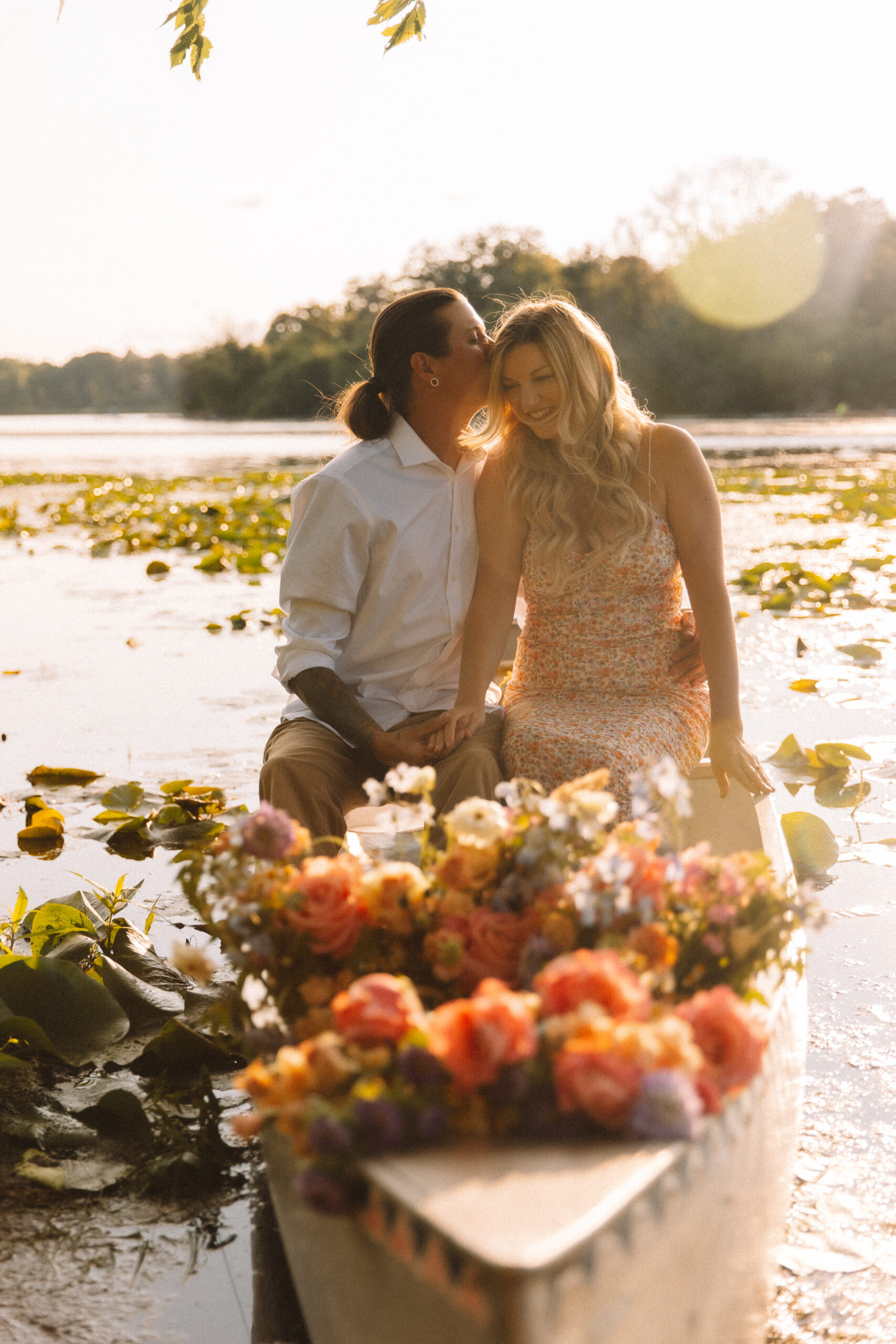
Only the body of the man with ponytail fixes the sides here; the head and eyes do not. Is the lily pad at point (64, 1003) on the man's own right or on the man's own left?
on the man's own right

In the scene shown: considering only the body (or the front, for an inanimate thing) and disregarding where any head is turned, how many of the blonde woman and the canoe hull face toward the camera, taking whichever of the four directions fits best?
2

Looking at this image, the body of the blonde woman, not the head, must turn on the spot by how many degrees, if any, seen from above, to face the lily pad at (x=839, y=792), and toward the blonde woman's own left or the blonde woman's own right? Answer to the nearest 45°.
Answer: approximately 135° to the blonde woman's own left

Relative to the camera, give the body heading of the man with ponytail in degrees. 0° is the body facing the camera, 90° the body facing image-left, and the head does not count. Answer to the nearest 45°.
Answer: approximately 315°

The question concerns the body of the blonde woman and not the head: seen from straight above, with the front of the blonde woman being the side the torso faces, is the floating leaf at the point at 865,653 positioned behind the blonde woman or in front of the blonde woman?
behind

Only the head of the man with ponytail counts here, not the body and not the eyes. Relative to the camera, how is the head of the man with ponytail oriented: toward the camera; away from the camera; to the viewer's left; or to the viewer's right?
to the viewer's right

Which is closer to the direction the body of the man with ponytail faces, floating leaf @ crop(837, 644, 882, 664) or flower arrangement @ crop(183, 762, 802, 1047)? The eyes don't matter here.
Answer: the flower arrangement

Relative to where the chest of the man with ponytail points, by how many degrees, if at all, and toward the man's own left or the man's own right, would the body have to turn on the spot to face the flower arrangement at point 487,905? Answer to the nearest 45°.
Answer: approximately 45° to the man's own right

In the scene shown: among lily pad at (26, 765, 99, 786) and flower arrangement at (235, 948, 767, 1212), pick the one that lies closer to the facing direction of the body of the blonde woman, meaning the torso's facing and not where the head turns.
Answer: the flower arrangement
